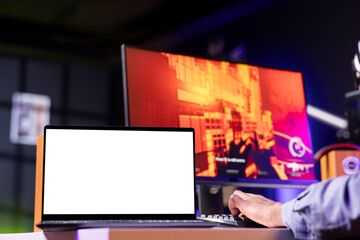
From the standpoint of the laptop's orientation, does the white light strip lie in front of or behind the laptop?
behind

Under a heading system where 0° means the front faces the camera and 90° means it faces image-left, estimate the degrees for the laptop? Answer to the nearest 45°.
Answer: approximately 0°
